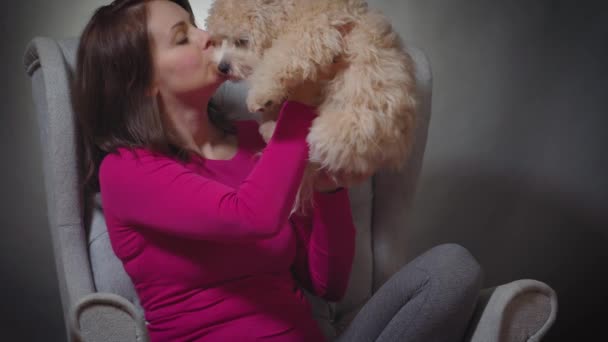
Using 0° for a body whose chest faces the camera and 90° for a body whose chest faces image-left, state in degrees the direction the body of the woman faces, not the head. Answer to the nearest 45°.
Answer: approximately 315°

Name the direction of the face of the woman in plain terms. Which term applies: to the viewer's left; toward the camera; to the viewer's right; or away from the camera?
to the viewer's right
